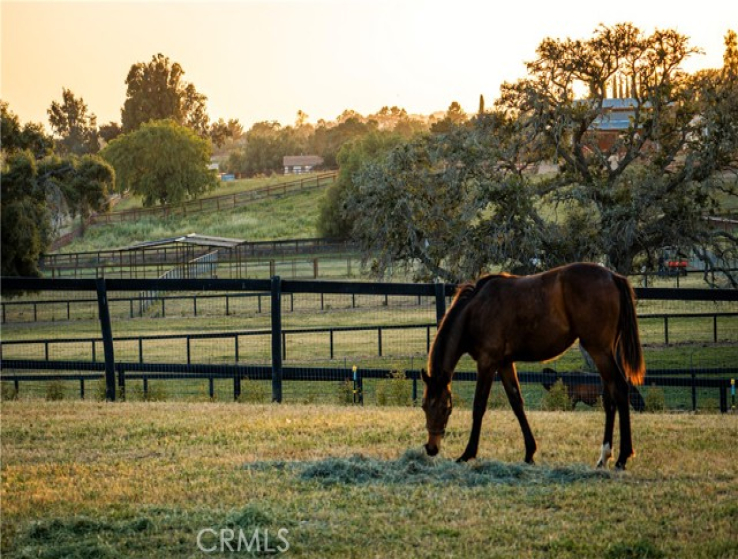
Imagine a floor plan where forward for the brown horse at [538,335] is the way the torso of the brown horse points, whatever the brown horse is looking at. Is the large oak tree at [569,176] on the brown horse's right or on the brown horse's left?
on the brown horse's right

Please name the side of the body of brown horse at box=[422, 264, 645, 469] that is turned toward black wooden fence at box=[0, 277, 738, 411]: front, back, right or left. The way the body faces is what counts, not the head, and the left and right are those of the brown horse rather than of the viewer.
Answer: right

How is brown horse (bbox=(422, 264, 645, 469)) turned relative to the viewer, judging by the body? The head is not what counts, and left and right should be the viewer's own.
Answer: facing to the left of the viewer
